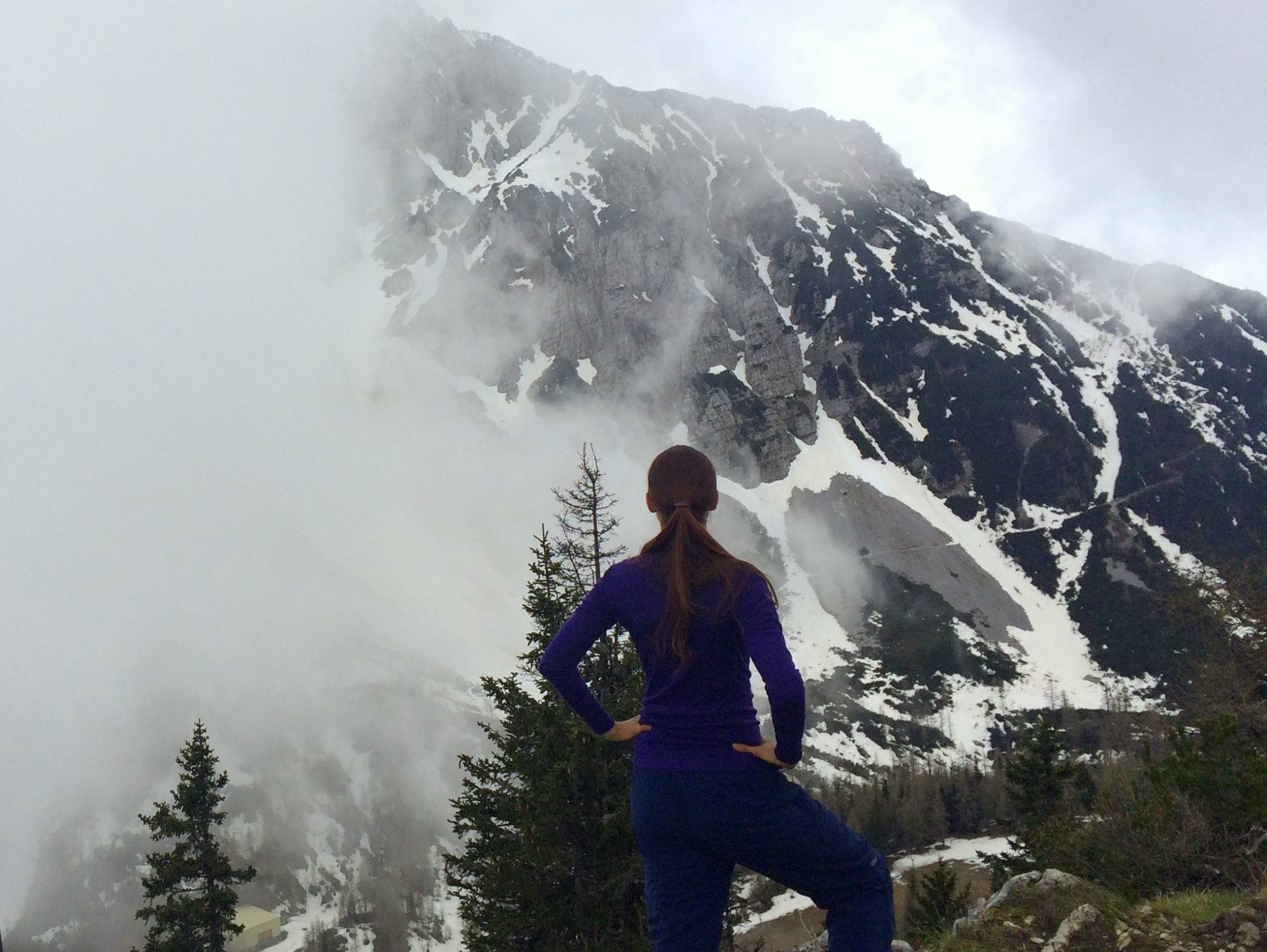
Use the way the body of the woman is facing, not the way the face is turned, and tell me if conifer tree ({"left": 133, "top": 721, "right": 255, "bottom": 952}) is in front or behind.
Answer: in front

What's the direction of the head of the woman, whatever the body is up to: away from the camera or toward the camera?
away from the camera

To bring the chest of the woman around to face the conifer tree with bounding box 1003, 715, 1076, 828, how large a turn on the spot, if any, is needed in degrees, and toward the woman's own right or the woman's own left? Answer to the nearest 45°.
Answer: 0° — they already face it

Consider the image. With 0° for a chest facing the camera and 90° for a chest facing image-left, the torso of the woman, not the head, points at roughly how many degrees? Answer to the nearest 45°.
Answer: approximately 180°
